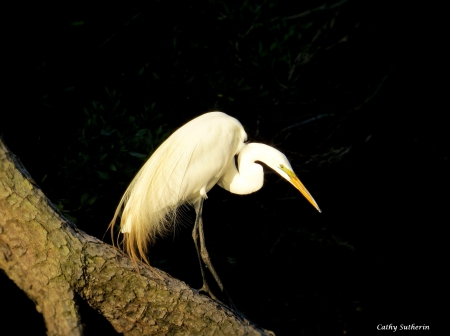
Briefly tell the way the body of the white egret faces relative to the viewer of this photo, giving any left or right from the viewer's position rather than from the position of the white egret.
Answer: facing to the right of the viewer
